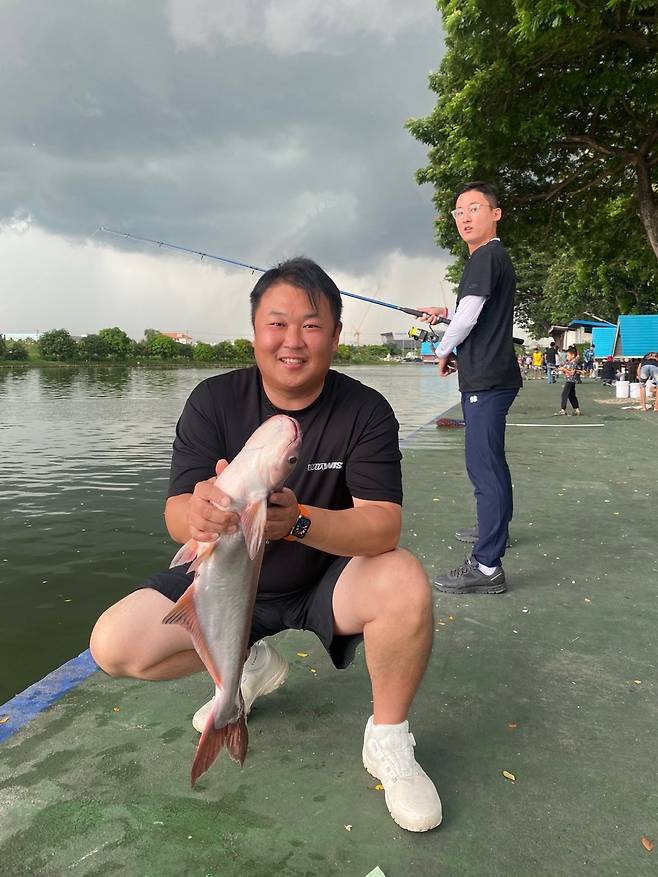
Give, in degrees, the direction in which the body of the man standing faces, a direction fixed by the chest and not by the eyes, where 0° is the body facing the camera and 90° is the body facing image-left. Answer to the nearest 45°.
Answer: approximately 90°

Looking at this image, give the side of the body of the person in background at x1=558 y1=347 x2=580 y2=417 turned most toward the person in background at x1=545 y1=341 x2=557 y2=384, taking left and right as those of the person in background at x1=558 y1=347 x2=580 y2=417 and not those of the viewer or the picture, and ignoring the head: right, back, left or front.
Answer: right

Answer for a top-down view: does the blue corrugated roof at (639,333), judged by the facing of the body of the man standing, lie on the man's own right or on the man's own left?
on the man's own right
